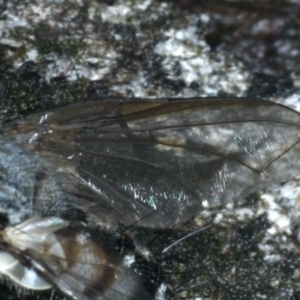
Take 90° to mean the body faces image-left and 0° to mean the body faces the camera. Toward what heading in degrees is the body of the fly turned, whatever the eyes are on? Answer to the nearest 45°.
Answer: approximately 90°
